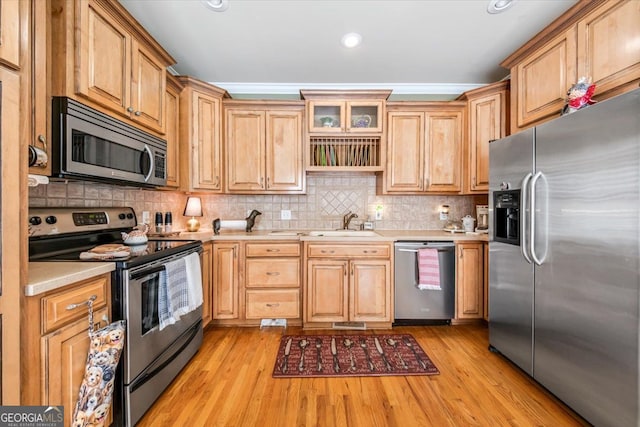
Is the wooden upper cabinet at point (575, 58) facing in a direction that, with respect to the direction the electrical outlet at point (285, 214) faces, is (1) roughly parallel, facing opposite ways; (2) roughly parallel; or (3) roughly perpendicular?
roughly perpendicular

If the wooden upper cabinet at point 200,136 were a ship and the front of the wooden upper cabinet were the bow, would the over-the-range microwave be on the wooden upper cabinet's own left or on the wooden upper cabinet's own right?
on the wooden upper cabinet's own right

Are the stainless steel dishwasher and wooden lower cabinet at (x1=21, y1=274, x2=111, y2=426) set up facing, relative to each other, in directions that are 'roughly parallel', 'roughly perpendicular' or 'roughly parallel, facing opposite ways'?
roughly perpendicular

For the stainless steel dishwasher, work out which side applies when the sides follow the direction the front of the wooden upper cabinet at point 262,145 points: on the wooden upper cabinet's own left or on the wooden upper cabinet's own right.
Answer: on the wooden upper cabinet's own left

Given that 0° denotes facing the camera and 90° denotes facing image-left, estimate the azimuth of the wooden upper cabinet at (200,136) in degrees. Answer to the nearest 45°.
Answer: approximately 315°

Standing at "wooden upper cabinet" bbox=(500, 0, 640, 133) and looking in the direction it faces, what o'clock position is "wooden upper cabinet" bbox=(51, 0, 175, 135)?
"wooden upper cabinet" bbox=(51, 0, 175, 135) is roughly at 12 o'clock from "wooden upper cabinet" bbox=(500, 0, 640, 133).

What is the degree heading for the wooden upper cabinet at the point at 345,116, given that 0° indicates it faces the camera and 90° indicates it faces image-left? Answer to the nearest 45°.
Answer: approximately 0°

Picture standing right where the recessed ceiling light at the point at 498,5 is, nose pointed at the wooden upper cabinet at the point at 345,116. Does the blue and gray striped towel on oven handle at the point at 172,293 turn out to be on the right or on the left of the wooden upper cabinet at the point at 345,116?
left

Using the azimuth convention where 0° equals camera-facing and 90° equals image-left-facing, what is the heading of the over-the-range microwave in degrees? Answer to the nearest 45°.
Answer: approximately 315°

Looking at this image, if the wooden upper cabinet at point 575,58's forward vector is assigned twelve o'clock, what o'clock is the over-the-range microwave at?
The over-the-range microwave is roughly at 12 o'clock from the wooden upper cabinet.
